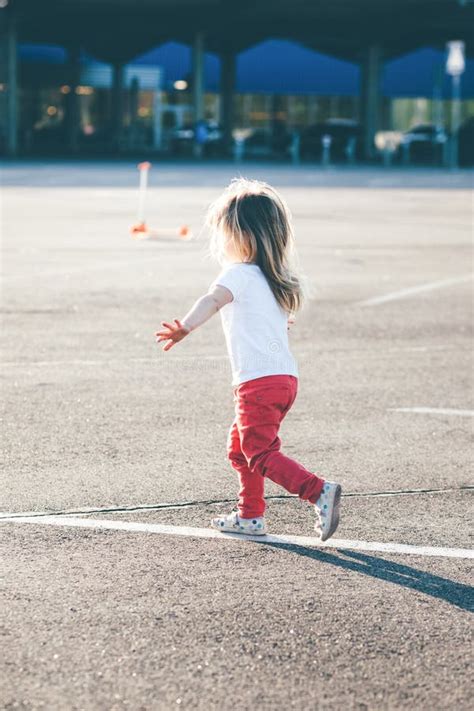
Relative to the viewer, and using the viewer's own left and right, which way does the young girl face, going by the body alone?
facing away from the viewer and to the left of the viewer

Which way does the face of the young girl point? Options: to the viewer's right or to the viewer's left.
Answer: to the viewer's left
